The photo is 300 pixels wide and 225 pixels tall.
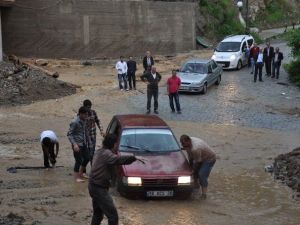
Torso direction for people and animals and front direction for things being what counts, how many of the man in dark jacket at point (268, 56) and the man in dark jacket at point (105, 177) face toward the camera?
1

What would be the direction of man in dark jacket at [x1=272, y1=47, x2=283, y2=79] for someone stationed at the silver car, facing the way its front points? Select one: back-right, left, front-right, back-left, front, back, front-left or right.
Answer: back

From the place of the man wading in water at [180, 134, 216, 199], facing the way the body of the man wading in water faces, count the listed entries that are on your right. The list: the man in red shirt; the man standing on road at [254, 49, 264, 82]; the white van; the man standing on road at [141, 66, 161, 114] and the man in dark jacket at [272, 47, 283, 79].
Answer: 5

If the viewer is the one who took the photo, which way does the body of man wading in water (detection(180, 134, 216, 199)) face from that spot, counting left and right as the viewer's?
facing to the left of the viewer

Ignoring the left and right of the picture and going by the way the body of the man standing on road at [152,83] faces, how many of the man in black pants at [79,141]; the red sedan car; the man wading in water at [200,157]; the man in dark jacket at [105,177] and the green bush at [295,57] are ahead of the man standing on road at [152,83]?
4

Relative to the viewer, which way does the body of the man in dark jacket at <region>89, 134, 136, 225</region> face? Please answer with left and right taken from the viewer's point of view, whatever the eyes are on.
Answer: facing away from the viewer and to the right of the viewer

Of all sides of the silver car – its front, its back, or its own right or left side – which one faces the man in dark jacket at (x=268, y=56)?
back

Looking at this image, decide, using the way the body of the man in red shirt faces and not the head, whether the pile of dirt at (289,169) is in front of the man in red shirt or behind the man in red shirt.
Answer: in front

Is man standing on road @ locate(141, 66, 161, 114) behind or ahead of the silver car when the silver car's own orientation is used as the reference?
ahead

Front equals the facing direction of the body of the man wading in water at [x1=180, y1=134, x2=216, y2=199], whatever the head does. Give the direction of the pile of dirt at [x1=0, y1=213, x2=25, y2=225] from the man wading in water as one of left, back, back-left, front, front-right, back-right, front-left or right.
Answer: front-left

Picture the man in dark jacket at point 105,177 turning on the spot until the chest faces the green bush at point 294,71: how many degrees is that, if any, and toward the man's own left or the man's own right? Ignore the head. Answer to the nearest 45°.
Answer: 0° — they already face it

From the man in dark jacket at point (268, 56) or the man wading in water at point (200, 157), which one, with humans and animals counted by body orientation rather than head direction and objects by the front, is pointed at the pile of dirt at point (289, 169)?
the man in dark jacket
